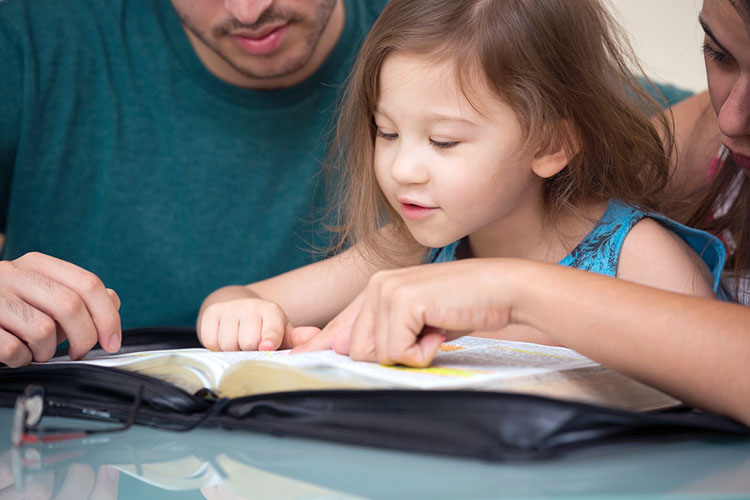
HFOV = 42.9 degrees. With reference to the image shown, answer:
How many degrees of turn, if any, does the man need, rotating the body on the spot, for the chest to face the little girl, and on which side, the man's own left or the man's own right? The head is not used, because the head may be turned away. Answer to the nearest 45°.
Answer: approximately 45° to the man's own left

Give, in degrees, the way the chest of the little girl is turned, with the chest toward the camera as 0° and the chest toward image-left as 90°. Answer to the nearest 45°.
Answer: approximately 45°

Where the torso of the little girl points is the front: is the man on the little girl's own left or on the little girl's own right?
on the little girl's own right

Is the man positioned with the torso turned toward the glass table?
yes

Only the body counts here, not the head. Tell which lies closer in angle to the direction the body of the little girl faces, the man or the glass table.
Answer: the glass table

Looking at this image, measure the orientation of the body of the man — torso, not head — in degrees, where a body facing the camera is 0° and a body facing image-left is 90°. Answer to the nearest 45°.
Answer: approximately 0°
